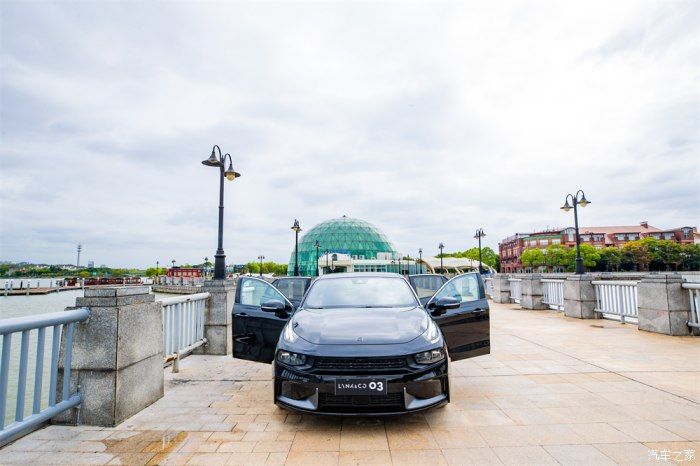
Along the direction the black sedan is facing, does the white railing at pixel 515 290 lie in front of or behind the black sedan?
behind

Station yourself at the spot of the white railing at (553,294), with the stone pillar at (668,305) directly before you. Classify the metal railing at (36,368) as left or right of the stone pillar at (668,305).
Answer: right

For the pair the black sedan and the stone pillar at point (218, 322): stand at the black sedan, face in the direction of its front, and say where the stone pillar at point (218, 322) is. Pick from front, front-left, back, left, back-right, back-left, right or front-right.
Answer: back-right

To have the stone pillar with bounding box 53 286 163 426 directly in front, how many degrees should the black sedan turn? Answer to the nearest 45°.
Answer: approximately 90° to its right

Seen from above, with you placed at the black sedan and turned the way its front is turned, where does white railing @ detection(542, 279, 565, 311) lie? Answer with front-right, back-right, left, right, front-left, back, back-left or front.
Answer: back-left

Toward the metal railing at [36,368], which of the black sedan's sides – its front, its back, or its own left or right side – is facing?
right

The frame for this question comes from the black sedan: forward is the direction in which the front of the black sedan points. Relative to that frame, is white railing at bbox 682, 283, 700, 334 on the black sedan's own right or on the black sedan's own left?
on the black sedan's own left

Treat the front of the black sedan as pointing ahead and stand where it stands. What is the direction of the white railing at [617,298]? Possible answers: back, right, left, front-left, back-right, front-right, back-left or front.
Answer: back-left

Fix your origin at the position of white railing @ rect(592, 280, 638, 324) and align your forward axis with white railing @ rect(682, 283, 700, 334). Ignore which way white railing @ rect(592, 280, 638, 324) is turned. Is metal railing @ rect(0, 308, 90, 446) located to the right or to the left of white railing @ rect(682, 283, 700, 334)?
right

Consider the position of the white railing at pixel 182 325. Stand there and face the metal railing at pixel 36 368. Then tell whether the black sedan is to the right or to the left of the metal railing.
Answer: left

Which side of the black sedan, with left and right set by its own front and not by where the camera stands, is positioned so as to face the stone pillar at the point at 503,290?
back

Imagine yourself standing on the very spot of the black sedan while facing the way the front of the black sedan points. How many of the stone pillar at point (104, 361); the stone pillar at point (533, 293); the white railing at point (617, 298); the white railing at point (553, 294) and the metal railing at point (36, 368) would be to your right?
2

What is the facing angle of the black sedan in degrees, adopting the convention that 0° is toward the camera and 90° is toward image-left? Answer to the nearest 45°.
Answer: approximately 0°

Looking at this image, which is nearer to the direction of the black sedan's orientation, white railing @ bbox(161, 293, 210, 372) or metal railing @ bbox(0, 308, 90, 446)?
the metal railing

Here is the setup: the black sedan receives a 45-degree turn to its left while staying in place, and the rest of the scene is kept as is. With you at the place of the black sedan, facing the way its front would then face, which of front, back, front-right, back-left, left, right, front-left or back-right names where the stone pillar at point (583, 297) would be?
left
